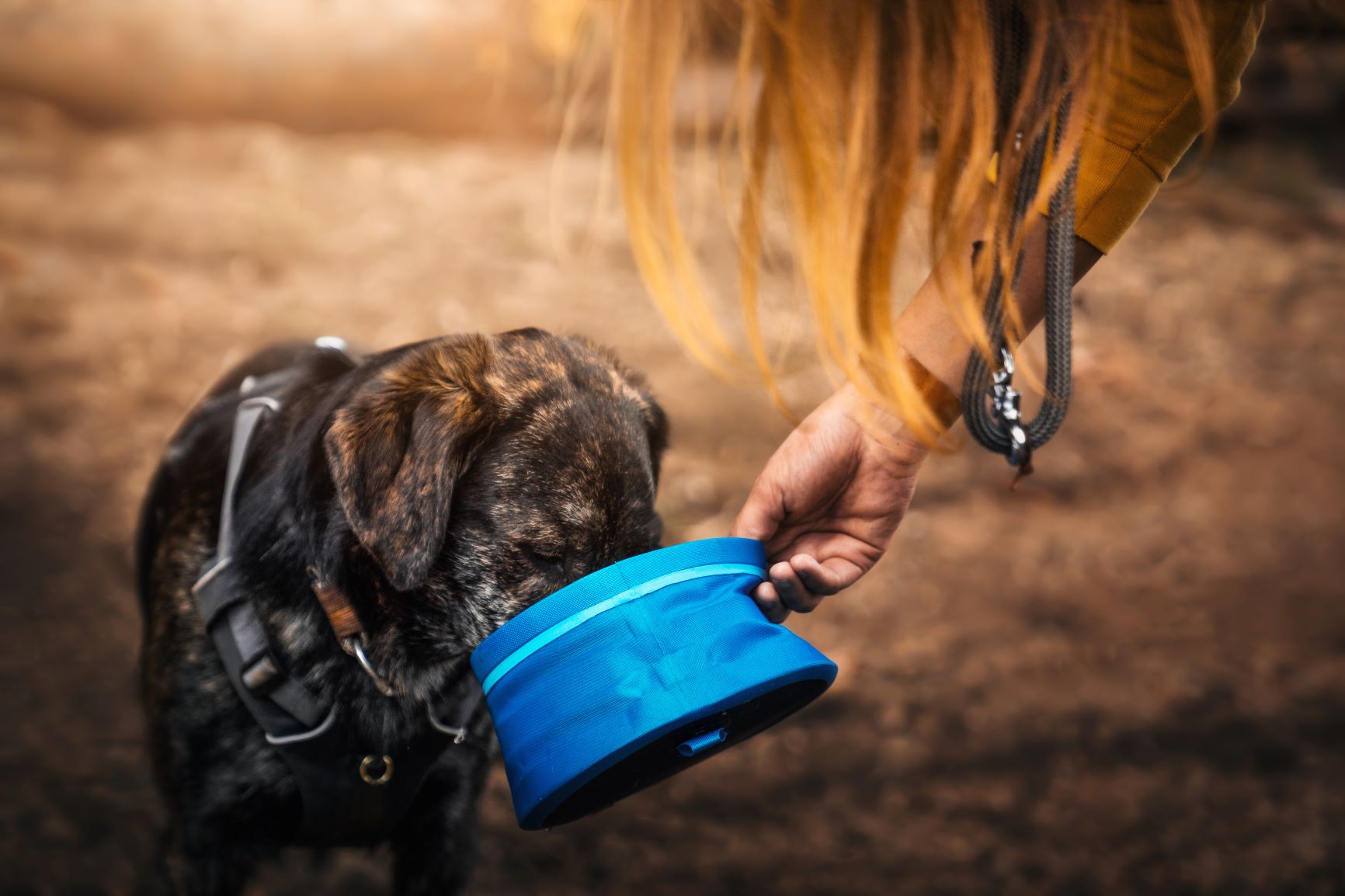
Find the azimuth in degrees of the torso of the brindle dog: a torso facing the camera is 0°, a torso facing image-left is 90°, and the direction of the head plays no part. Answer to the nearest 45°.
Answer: approximately 315°
